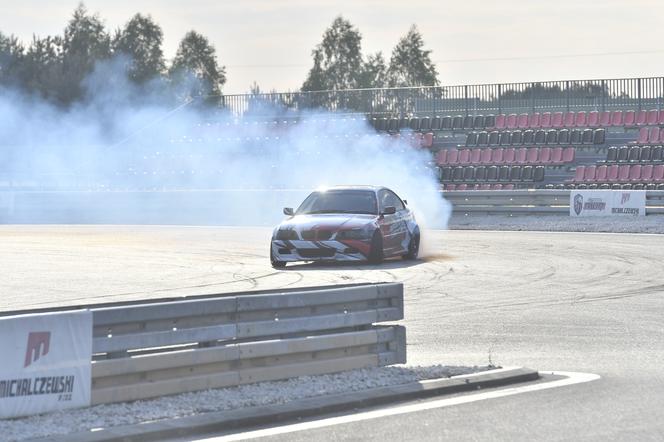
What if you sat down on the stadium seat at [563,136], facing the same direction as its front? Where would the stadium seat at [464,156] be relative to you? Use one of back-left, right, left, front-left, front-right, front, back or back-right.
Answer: right

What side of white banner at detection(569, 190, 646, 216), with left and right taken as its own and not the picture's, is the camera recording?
front

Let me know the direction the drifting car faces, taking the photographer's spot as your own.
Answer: facing the viewer and to the left of the viewer

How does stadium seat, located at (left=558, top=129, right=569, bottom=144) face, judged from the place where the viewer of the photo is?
facing the viewer

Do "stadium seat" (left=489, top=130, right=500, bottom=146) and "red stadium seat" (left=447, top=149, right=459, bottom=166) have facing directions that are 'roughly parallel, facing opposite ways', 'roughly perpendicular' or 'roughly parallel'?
roughly parallel

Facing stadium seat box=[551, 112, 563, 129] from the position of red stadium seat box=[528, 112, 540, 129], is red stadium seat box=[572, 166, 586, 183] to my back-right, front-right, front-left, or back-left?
front-right

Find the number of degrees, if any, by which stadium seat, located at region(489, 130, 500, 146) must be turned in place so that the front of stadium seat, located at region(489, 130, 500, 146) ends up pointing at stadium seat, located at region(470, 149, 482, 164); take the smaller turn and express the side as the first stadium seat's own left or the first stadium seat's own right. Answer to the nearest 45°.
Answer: approximately 45° to the first stadium seat's own right

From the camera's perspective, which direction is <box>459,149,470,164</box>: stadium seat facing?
toward the camera

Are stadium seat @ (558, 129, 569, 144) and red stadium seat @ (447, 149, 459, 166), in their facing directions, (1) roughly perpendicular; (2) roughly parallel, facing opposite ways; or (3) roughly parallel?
roughly parallel

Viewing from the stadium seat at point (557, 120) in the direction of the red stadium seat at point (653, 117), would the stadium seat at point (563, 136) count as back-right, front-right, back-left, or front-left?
front-right

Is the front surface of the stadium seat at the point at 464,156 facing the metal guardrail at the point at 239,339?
yes
